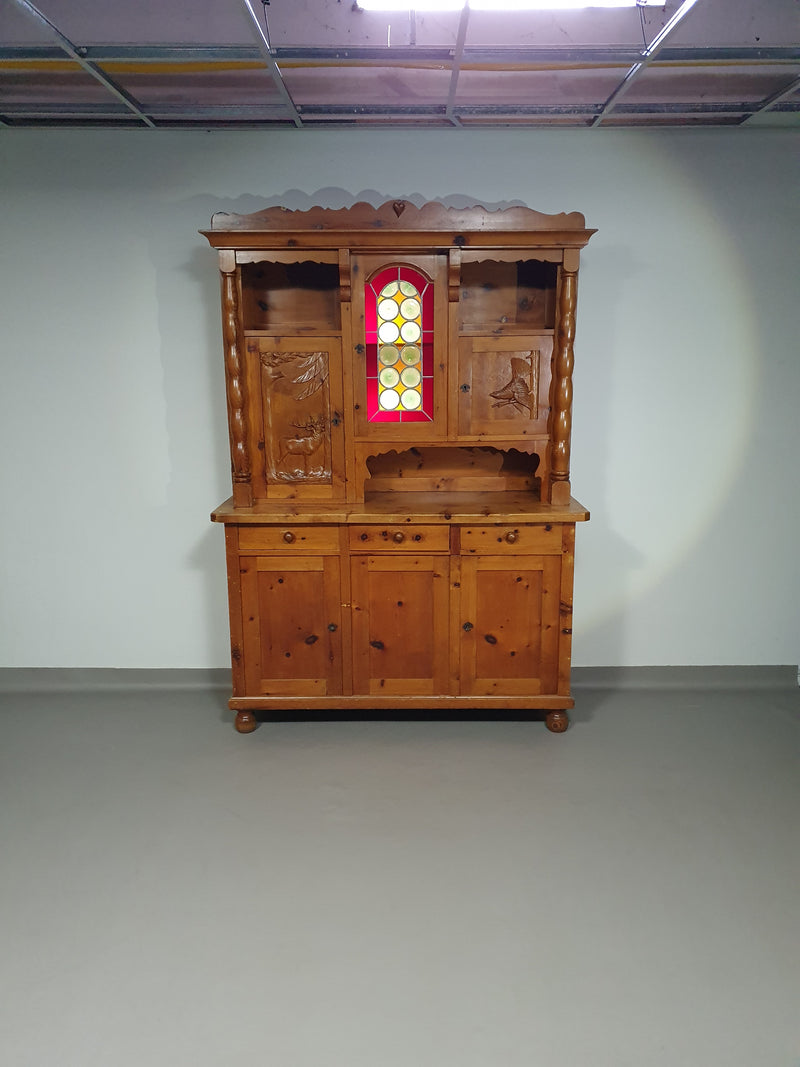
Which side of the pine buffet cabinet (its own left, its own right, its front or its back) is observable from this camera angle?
front
